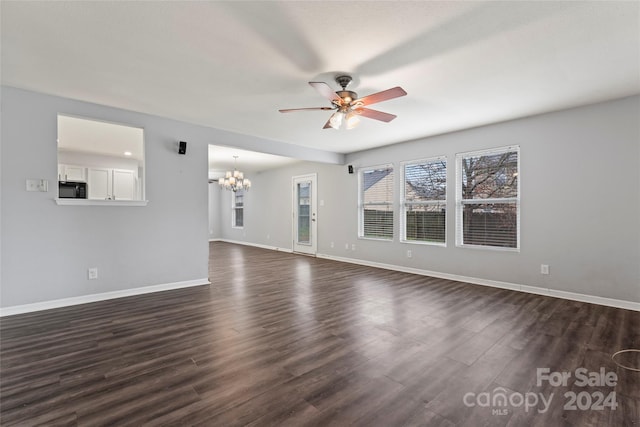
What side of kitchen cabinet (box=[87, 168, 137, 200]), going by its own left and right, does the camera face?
front

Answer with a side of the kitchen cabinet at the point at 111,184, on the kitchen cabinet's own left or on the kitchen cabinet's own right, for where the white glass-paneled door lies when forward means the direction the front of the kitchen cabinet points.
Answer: on the kitchen cabinet's own left

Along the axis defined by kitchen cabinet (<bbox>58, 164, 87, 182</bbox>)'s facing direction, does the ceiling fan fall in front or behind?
in front

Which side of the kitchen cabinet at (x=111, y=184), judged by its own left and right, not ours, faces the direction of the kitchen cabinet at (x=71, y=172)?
right

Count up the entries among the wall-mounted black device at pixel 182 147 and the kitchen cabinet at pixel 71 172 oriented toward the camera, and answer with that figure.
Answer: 2

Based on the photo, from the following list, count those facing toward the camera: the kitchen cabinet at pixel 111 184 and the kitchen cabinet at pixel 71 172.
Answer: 2

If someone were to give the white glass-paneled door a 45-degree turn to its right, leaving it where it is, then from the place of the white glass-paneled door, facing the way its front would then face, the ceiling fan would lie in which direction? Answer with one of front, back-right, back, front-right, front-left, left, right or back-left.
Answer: left

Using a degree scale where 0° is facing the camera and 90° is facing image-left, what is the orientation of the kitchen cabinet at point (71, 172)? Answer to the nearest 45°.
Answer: approximately 0°

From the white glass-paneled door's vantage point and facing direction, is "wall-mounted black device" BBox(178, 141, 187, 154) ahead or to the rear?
ahead

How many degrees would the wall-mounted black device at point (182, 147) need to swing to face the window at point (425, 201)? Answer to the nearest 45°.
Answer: approximately 90° to its left

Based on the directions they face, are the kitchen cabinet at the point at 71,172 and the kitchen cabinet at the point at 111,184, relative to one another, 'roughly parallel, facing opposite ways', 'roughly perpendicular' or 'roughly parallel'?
roughly parallel

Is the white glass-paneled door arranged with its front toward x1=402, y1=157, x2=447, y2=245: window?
no

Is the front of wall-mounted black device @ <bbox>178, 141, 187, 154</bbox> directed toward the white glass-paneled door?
no

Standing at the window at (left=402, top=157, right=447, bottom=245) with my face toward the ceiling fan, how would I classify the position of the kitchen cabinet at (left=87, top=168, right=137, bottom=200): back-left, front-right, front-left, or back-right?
front-right

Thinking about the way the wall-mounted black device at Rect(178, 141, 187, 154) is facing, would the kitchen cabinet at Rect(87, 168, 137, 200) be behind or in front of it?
behind

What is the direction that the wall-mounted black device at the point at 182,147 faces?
toward the camera

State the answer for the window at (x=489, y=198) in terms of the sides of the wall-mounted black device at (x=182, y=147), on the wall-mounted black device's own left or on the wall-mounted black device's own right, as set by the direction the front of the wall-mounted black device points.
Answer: on the wall-mounted black device's own left
